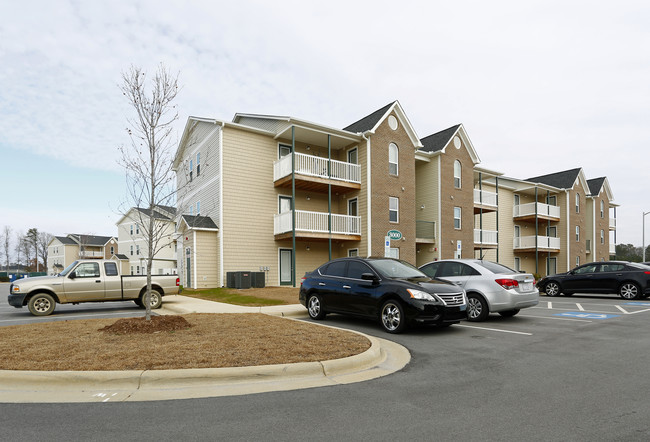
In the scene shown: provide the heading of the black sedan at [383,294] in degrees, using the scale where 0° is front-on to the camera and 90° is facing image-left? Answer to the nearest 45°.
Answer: approximately 315°

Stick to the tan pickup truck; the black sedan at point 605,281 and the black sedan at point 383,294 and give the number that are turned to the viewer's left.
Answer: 2

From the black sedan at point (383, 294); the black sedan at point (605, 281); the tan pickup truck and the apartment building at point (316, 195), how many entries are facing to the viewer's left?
2

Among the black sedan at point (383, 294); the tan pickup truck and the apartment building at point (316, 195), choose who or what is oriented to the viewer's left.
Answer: the tan pickup truck

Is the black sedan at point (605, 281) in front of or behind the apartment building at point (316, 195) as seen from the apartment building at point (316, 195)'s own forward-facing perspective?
in front

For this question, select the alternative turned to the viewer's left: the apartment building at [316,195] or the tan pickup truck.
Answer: the tan pickup truck

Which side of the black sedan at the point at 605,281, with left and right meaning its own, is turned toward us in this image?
left

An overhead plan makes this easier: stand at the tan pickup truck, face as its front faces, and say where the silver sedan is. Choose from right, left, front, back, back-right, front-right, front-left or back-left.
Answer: back-left

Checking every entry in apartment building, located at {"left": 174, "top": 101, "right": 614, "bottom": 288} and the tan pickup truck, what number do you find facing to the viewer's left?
1

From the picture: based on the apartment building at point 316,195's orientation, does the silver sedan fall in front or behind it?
in front

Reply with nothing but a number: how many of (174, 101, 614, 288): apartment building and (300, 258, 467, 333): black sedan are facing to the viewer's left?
0

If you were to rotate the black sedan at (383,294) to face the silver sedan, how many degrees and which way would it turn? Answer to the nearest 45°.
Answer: approximately 90° to its left
